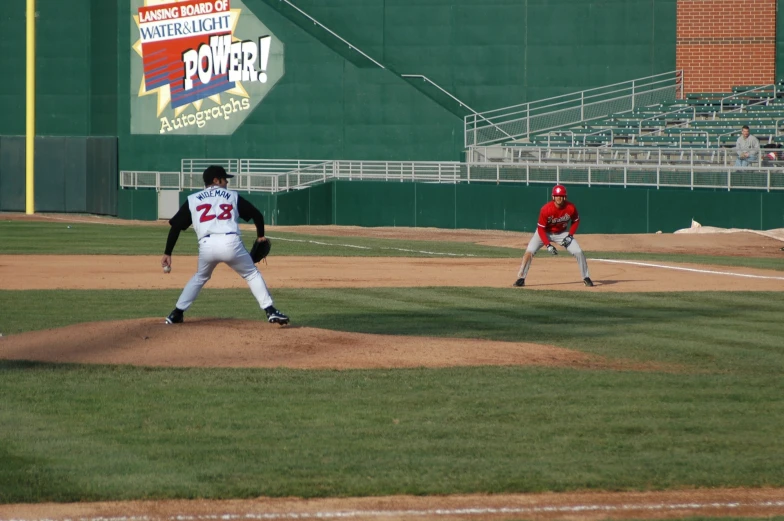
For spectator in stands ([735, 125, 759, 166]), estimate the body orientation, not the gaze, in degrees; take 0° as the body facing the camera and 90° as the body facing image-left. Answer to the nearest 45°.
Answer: approximately 0°

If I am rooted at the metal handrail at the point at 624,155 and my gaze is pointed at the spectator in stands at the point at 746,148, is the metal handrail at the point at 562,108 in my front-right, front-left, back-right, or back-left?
back-left

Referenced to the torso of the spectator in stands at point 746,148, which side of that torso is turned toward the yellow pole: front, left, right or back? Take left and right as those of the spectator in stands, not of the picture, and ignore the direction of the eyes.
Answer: right

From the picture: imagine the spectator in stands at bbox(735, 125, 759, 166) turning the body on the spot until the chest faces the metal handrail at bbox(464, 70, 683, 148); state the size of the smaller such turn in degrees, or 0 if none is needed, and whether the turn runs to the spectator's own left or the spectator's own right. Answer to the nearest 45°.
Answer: approximately 135° to the spectator's own right
